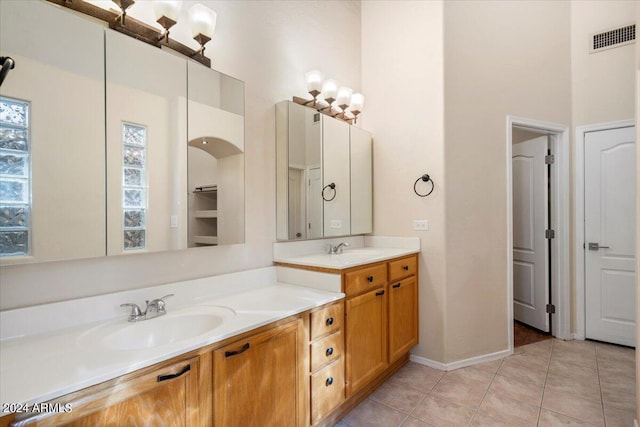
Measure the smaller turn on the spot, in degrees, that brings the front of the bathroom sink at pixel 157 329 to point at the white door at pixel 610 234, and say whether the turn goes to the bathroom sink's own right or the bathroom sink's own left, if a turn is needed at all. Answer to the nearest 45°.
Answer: approximately 45° to the bathroom sink's own left

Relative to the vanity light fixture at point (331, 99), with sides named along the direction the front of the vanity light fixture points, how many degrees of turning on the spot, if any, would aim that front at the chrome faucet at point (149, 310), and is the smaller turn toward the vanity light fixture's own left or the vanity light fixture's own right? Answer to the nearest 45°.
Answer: approximately 90° to the vanity light fixture's own right

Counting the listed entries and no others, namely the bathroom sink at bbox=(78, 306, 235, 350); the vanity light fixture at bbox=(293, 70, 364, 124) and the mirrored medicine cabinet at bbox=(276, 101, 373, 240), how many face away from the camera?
0

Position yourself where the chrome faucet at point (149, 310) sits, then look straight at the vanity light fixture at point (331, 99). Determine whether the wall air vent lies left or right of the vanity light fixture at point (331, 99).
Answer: right

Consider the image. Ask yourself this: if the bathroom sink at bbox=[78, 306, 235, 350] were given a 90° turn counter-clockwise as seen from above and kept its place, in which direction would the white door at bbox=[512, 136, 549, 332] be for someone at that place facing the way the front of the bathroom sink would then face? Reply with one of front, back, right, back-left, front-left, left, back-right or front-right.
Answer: front-right

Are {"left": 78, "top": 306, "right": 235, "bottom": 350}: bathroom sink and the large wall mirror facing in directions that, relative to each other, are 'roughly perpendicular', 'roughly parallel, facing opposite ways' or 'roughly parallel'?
roughly parallel

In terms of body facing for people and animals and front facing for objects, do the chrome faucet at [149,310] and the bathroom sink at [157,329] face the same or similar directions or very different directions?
same or similar directions

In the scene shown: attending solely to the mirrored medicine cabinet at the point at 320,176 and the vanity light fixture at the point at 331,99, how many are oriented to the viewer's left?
0

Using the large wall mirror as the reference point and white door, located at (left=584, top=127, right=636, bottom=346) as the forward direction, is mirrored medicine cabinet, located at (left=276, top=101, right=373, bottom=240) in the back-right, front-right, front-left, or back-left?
front-left

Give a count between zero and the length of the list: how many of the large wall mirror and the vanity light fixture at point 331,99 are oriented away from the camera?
0

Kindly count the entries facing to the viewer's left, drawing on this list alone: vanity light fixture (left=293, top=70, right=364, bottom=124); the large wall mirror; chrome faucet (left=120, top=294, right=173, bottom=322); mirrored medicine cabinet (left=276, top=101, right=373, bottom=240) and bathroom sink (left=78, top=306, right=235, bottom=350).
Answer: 0

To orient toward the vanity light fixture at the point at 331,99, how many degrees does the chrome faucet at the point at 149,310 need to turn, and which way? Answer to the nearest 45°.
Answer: approximately 90° to its left

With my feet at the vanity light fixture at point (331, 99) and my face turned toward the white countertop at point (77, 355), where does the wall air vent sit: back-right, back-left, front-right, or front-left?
back-left

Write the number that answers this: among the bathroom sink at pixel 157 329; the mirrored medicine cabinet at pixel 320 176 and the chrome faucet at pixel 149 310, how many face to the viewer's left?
0

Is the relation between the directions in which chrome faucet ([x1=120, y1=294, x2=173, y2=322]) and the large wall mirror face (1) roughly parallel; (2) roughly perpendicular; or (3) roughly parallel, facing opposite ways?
roughly parallel

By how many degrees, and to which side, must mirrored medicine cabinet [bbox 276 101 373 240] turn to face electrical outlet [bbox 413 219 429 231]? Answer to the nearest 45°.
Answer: approximately 45° to its left
